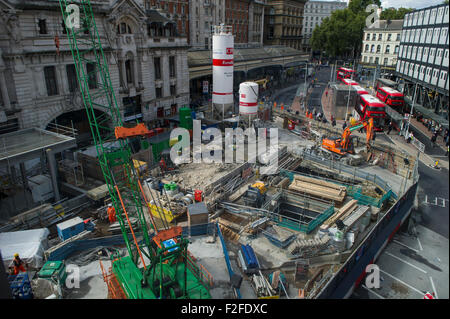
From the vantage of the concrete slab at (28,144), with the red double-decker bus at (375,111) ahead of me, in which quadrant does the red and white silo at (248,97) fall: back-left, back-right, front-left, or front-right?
front-left

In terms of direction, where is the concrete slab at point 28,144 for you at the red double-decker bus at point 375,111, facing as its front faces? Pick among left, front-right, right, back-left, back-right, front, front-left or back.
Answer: right

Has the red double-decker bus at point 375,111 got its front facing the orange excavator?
no

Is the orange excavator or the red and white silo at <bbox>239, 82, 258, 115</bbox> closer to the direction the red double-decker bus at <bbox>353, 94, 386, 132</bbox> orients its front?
the orange excavator

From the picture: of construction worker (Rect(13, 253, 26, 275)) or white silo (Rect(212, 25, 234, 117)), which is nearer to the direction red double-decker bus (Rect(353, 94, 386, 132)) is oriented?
the construction worker

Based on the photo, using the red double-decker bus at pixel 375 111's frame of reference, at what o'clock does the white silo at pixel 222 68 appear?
The white silo is roughly at 4 o'clock from the red double-decker bus.

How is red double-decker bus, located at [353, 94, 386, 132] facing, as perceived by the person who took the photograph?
facing the viewer and to the right of the viewer

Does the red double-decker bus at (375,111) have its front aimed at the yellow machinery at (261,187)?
no

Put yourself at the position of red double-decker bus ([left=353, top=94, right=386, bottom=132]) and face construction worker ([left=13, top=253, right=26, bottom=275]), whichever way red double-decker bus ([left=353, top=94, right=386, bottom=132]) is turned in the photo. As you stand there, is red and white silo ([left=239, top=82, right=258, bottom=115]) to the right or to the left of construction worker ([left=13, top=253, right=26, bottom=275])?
right
